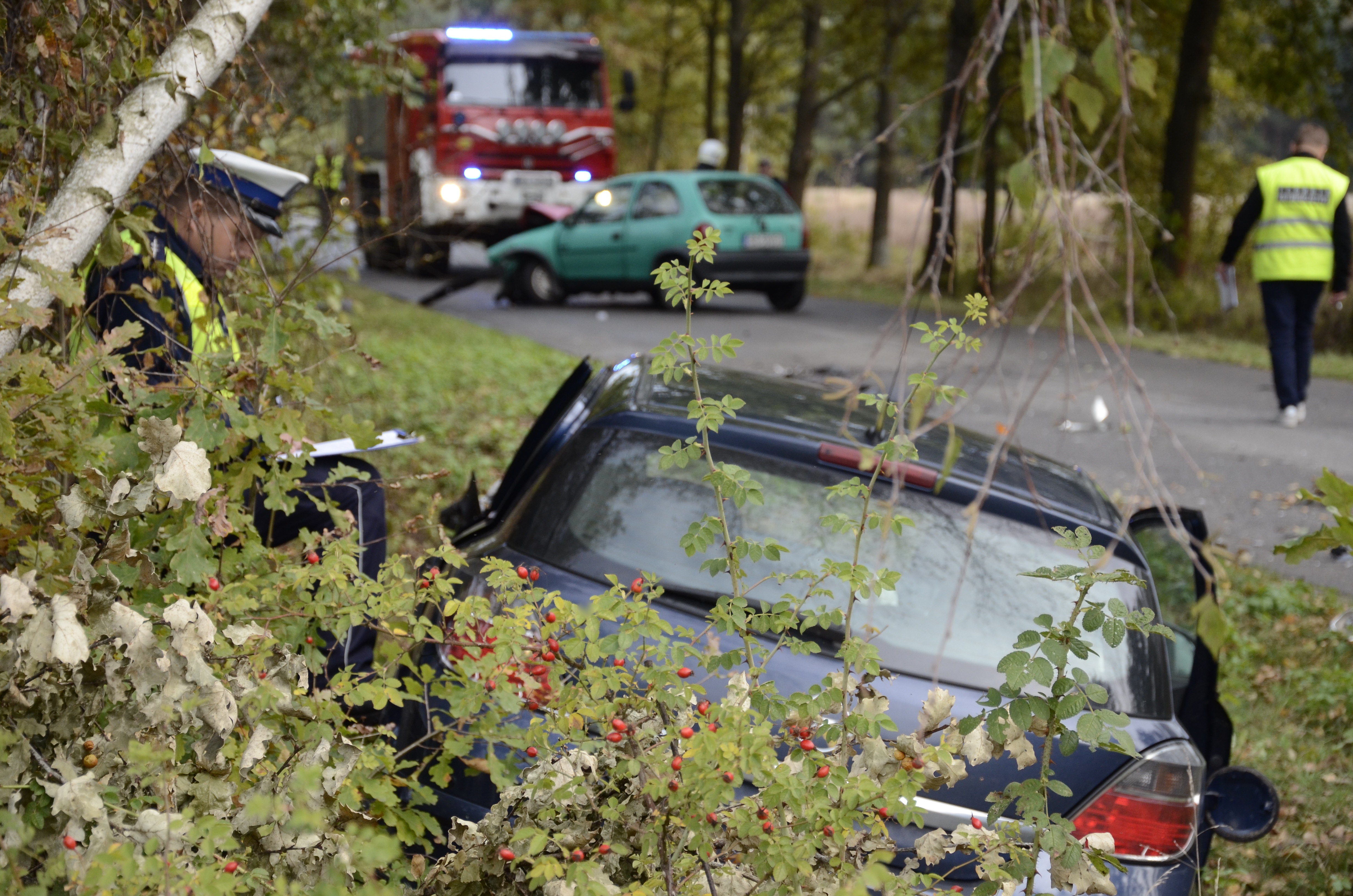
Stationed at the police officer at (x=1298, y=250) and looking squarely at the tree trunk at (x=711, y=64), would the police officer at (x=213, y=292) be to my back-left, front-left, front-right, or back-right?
back-left

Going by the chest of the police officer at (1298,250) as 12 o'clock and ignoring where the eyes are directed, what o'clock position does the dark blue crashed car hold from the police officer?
The dark blue crashed car is roughly at 6 o'clock from the police officer.

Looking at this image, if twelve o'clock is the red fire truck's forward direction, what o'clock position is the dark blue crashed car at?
The dark blue crashed car is roughly at 12 o'clock from the red fire truck.

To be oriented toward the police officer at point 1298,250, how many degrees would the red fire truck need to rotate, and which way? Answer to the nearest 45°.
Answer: approximately 45° to its left

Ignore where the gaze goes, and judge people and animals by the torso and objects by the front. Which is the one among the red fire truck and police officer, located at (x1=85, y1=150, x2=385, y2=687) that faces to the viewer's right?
the police officer

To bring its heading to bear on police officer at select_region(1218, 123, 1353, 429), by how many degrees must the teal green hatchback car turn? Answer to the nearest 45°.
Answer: approximately 180°

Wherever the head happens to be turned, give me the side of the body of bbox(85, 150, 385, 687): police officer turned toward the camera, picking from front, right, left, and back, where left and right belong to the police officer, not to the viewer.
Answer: right

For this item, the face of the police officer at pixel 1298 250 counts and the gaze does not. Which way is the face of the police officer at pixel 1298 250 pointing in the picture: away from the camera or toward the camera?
away from the camera

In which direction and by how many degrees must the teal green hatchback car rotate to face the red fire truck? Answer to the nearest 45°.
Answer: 0° — it already faces it

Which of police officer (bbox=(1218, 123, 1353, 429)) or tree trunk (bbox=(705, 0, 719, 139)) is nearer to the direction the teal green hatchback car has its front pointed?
the tree trunk

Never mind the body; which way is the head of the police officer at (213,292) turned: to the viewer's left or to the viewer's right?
to the viewer's right
